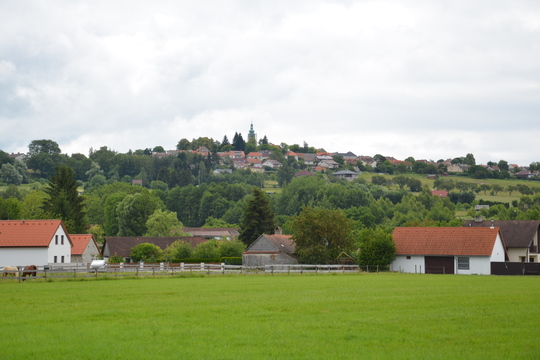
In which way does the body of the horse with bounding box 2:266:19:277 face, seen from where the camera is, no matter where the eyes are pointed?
to the viewer's left
